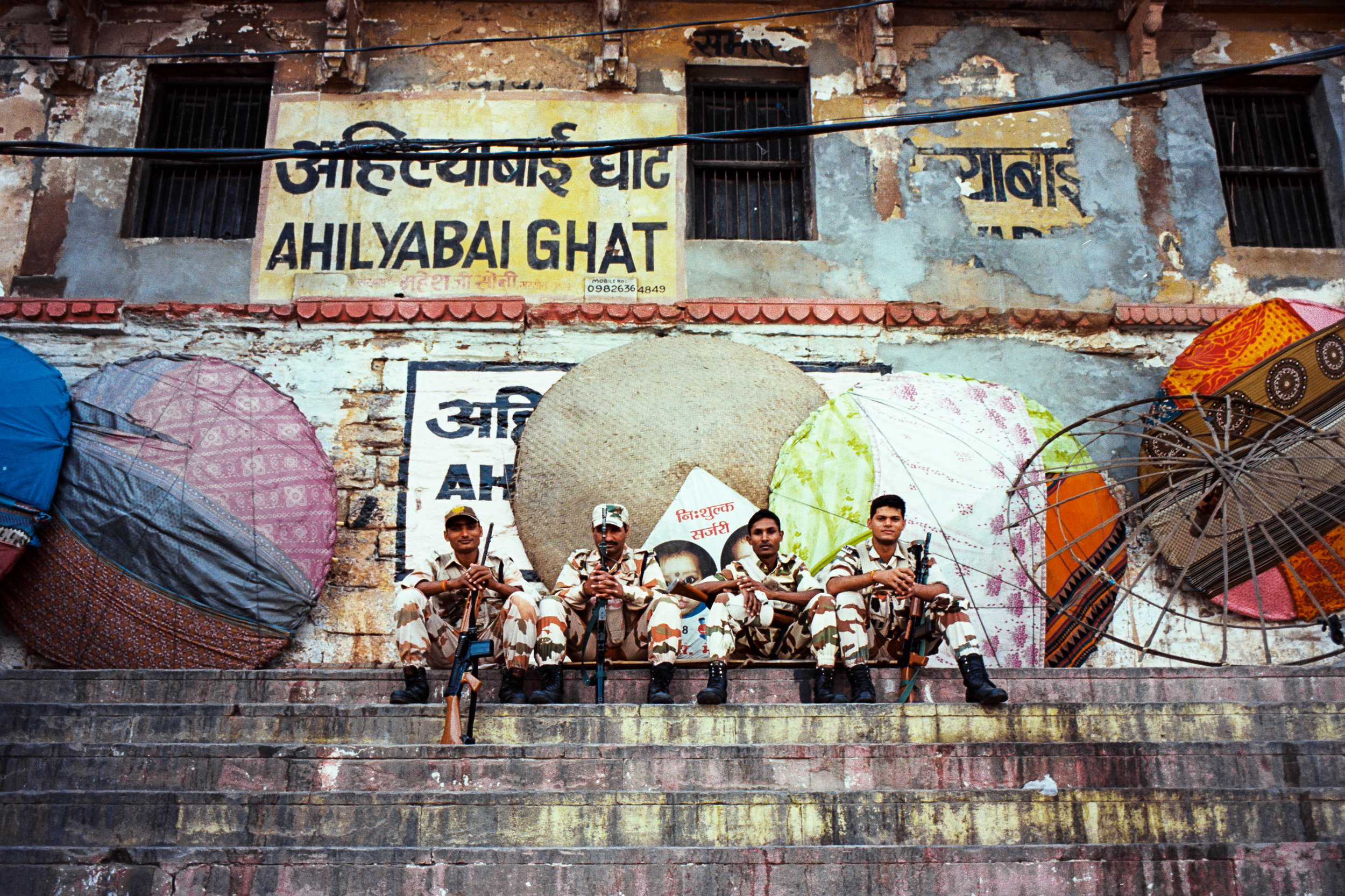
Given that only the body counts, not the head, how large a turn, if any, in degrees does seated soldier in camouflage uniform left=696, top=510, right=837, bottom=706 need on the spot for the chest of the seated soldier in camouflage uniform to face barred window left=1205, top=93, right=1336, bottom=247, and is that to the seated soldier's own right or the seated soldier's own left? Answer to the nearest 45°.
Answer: approximately 135° to the seated soldier's own left

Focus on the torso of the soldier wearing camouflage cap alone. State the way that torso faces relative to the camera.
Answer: toward the camera

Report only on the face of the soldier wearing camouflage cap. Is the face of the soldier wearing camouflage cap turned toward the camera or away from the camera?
toward the camera

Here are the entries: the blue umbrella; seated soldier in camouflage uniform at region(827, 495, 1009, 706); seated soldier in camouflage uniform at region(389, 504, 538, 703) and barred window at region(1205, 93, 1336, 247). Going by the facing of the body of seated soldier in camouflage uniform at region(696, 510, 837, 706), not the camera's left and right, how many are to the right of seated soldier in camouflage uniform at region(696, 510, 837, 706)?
2

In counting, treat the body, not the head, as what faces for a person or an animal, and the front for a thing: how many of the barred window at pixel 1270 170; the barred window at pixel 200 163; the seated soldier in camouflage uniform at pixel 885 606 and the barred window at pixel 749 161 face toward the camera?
4

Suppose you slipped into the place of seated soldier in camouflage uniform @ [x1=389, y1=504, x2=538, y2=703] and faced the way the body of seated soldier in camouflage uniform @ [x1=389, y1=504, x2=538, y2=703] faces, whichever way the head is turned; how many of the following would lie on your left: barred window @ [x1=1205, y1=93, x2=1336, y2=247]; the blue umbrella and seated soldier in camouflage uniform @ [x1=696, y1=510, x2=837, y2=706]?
2

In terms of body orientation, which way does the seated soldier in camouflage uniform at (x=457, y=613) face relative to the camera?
toward the camera

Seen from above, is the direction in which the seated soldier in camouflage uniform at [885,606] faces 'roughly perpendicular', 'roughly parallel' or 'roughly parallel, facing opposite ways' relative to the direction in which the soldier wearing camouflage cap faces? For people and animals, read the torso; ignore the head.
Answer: roughly parallel

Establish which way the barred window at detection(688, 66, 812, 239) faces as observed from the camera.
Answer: facing the viewer

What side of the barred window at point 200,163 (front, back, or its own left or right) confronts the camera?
front

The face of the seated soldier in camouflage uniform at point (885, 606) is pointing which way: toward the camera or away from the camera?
toward the camera

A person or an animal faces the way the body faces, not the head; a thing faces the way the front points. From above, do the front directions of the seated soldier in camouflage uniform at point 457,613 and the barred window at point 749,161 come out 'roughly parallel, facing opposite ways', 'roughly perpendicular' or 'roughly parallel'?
roughly parallel

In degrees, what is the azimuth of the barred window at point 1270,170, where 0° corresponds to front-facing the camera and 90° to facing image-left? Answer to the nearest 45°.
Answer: approximately 0°
